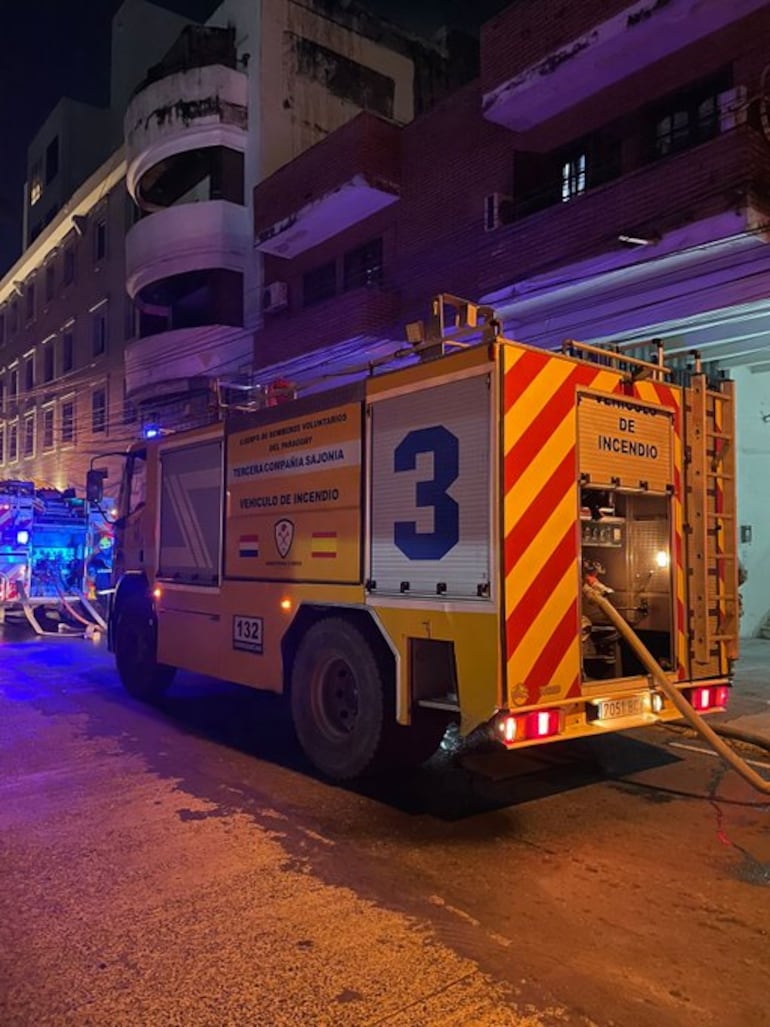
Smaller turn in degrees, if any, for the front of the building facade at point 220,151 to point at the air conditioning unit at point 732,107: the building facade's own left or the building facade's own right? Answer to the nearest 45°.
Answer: approximately 90° to the building facade's own left

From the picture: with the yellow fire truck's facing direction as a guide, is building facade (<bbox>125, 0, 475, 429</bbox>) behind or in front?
in front

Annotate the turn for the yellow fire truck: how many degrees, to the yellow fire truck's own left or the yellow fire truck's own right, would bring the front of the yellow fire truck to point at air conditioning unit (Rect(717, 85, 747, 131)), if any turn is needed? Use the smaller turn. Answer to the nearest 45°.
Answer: approximately 90° to the yellow fire truck's own right

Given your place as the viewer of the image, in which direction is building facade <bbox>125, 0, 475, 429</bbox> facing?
facing the viewer and to the left of the viewer

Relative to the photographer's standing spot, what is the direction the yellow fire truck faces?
facing away from the viewer and to the left of the viewer

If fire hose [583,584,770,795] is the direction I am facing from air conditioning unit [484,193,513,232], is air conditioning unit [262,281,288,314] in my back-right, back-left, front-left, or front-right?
back-right

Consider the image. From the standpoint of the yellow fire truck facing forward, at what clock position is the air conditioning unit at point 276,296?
The air conditioning unit is roughly at 1 o'clock from the yellow fire truck.

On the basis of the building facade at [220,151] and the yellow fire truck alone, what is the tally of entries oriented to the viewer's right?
0

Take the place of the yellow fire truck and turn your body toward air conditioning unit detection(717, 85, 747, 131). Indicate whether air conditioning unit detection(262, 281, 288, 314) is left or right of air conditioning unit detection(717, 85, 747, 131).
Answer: left

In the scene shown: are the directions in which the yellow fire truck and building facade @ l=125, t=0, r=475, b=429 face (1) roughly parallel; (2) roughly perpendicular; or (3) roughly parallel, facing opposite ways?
roughly perpendicular

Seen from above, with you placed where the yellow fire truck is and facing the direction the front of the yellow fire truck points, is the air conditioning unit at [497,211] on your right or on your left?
on your right
